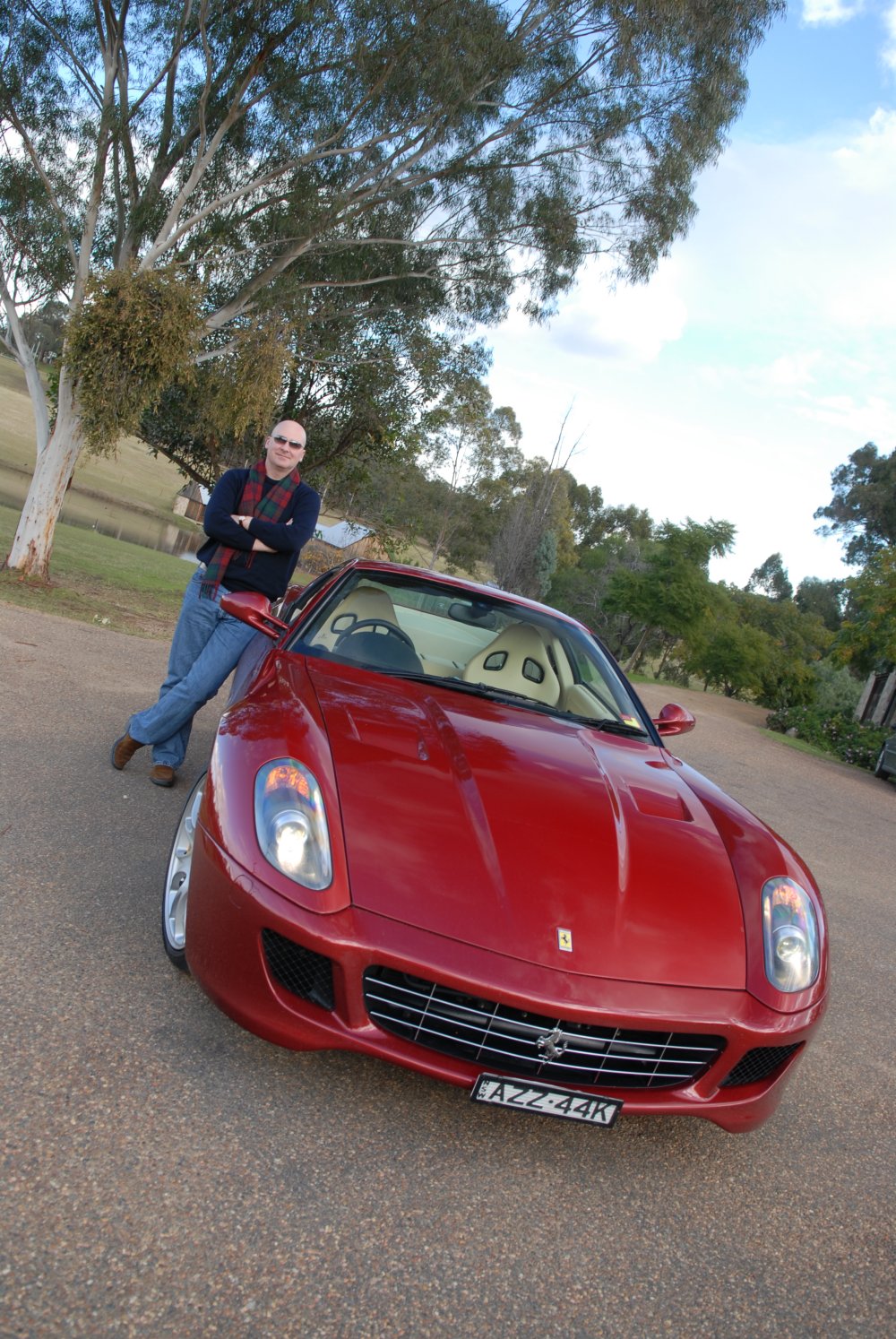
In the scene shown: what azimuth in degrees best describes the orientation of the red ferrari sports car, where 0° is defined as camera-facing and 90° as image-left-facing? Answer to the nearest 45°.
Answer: approximately 0°

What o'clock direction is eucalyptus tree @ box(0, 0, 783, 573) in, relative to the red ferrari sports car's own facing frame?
The eucalyptus tree is roughly at 5 o'clock from the red ferrari sports car.

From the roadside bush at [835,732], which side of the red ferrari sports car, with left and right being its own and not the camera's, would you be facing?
back
